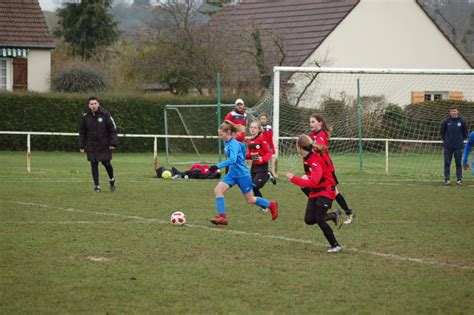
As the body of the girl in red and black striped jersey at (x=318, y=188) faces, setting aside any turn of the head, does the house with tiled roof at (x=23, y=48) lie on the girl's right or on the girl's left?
on the girl's right

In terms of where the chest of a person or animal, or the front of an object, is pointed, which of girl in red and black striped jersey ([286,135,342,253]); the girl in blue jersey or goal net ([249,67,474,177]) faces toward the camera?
the goal net

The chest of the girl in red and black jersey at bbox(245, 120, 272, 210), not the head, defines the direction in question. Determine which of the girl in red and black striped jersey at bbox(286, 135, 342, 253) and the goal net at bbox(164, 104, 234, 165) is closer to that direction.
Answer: the girl in red and black striped jersey

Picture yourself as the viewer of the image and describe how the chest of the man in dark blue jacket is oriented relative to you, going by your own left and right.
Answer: facing the viewer

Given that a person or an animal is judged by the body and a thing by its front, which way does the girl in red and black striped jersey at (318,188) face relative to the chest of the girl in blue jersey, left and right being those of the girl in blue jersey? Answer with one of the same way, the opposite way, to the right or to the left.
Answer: the same way

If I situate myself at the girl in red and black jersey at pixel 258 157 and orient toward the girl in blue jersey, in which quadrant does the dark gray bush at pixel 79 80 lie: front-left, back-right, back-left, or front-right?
back-right

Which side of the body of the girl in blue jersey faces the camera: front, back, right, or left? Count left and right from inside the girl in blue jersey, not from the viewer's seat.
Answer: left

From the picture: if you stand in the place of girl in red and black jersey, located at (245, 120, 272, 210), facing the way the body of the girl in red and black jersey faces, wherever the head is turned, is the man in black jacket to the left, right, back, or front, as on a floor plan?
right

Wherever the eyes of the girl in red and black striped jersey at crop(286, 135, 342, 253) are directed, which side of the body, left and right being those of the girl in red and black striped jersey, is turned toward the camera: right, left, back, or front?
left

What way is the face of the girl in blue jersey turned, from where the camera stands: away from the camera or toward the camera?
toward the camera

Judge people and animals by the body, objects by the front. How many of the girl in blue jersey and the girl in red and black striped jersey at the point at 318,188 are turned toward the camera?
0

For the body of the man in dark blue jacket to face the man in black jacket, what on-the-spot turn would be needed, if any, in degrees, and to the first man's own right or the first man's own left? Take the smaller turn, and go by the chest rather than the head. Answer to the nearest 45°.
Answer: approximately 45° to the first man's own right

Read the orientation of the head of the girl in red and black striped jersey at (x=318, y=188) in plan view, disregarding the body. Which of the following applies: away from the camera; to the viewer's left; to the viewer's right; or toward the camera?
to the viewer's left

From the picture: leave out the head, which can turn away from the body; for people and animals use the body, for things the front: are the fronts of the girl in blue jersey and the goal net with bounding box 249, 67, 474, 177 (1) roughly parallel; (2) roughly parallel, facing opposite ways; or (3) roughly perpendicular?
roughly perpendicular

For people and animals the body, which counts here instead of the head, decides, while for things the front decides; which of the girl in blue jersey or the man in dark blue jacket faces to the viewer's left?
the girl in blue jersey

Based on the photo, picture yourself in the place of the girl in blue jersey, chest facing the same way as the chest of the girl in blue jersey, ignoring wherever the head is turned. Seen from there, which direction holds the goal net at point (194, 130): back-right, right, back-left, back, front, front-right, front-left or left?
right

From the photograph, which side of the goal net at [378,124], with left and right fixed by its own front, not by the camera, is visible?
front
